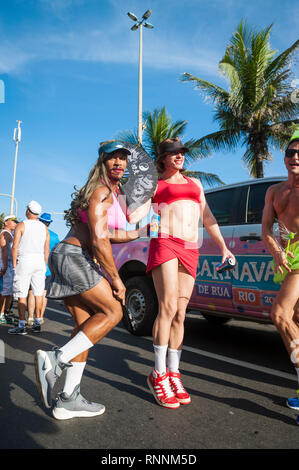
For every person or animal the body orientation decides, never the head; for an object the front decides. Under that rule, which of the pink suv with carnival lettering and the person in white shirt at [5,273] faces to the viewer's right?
the person in white shirt

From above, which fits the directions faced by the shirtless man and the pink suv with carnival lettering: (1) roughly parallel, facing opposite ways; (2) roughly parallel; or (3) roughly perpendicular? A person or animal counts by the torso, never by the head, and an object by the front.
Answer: roughly perpendicular

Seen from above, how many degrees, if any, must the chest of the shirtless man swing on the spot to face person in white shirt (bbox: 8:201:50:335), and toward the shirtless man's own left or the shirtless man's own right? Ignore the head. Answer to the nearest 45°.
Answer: approximately 90° to the shirtless man's own right

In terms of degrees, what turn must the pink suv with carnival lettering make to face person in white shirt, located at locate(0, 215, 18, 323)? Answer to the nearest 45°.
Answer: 0° — it already faces them

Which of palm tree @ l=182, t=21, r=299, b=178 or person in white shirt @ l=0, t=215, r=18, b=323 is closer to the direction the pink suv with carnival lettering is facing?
the person in white shirt

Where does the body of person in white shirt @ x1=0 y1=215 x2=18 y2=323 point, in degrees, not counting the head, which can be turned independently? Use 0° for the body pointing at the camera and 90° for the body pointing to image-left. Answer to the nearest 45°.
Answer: approximately 270°

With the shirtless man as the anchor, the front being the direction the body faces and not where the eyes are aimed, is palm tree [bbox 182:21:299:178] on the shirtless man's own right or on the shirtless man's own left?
on the shirtless man's own right
